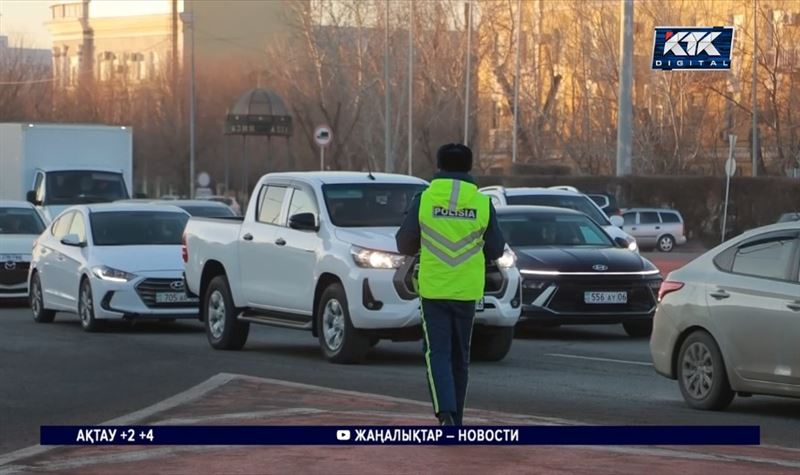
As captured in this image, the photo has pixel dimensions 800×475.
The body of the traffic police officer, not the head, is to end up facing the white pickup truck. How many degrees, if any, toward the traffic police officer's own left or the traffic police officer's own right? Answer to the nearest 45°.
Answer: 0° — they already face it

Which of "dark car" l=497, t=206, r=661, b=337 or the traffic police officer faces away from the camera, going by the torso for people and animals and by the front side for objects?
the traffic police officer

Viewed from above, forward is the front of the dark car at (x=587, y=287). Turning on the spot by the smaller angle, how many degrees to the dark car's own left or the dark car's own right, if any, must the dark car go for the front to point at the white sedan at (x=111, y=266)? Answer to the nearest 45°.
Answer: approximately 135° to the dark car's own right

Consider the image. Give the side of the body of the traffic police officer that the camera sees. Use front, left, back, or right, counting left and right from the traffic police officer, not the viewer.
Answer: back

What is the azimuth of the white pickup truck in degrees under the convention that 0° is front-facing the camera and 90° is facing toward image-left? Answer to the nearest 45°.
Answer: approximately 315°

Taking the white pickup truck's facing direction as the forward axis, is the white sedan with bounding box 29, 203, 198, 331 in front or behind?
behind

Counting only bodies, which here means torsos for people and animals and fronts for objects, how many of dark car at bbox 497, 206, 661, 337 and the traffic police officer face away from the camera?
1
